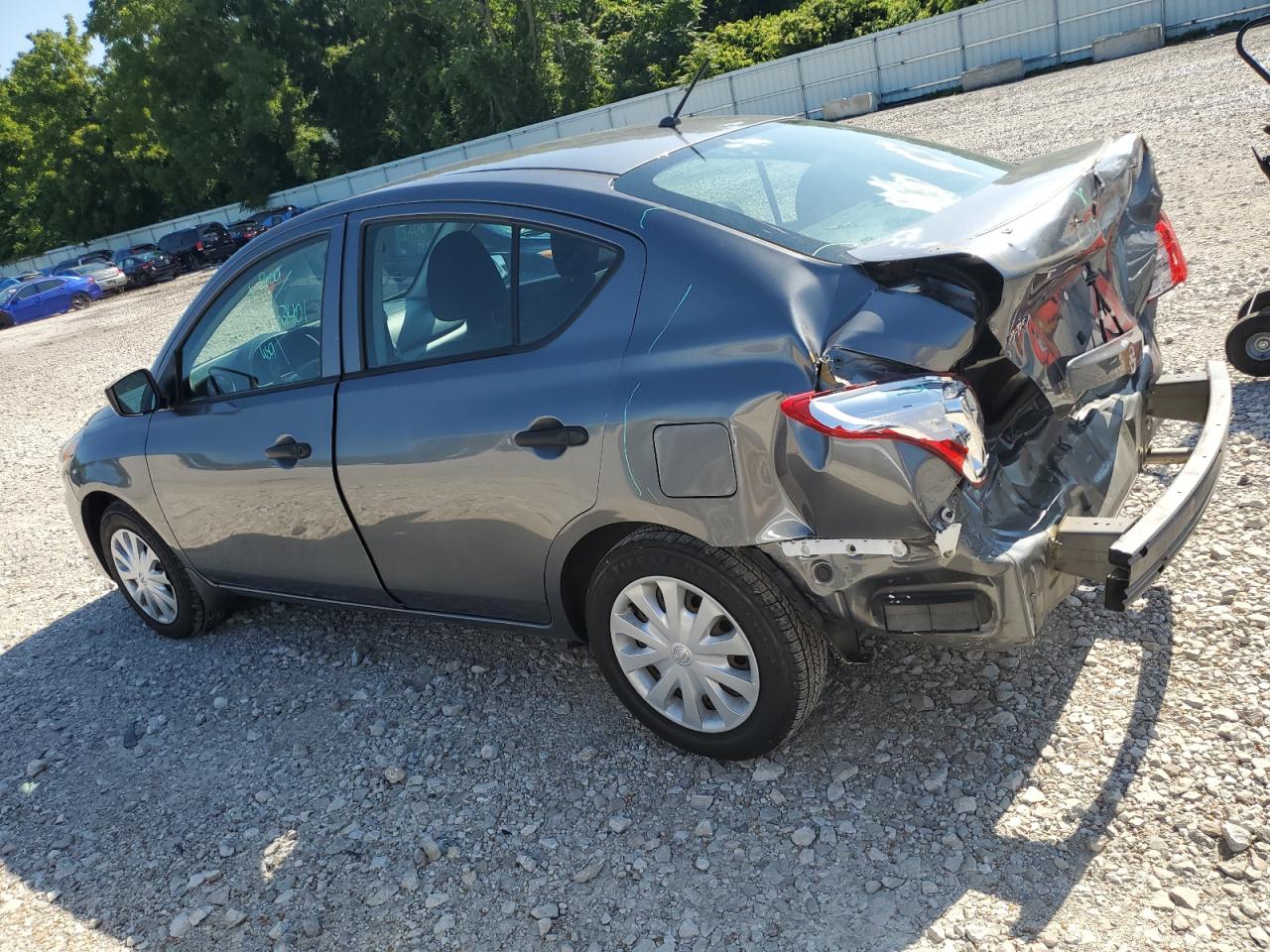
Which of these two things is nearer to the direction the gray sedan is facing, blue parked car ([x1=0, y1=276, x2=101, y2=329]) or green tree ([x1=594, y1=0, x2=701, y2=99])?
the blue parked car

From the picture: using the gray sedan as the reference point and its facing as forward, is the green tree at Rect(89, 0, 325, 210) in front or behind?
in front

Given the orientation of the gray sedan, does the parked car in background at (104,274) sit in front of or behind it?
in front

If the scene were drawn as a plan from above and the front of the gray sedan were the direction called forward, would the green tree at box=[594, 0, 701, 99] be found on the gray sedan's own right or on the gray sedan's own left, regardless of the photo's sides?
on the gray sedan's own right

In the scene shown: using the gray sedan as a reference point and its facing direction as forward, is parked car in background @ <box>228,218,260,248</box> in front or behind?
in front

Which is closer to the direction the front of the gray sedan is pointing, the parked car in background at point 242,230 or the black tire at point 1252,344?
the parked car in background

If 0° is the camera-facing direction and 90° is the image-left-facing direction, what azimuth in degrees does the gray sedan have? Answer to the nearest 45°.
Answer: approximately 135°

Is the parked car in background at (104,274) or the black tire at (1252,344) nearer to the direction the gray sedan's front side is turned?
the parked car in background

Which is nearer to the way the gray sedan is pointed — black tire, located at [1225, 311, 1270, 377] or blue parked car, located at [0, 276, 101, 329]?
the blue parked car

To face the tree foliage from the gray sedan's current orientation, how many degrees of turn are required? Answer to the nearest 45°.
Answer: approximately 45° to its right

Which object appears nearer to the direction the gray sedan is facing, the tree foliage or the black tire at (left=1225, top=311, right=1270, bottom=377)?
the tree foliage
